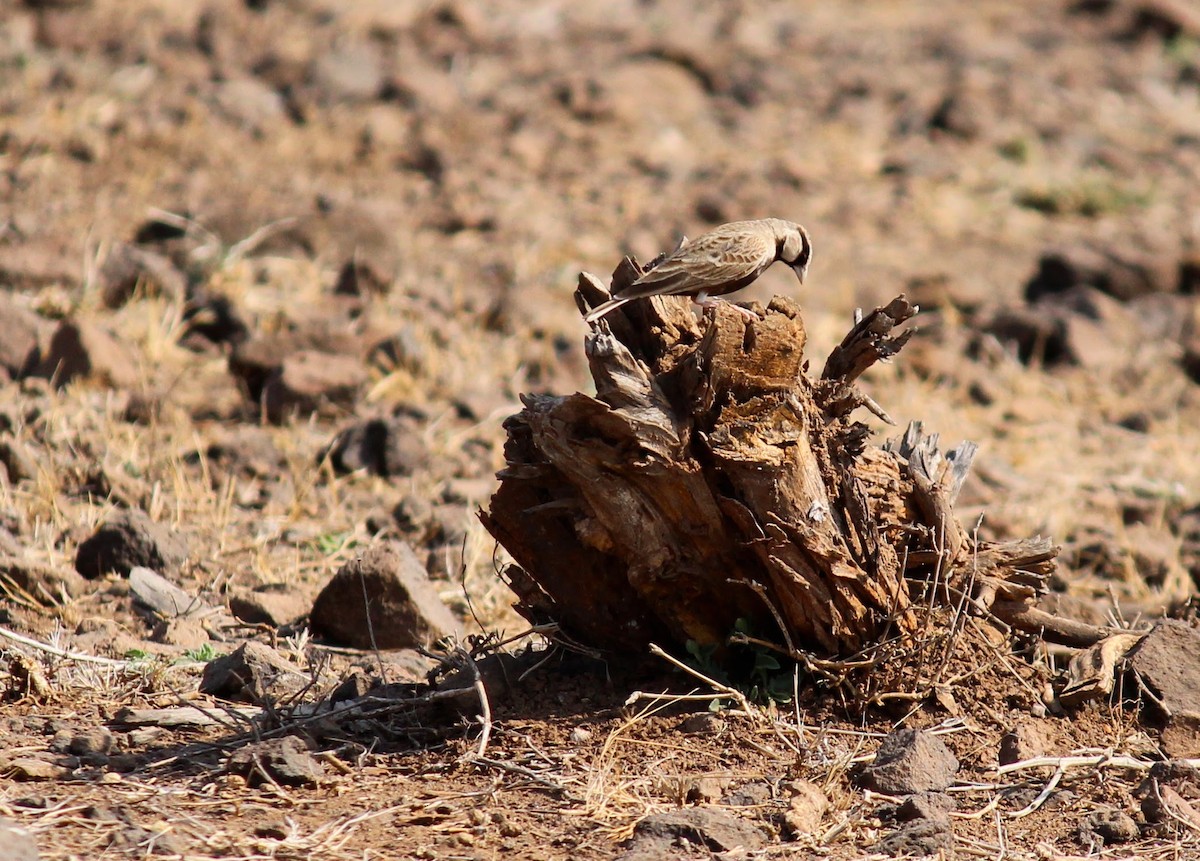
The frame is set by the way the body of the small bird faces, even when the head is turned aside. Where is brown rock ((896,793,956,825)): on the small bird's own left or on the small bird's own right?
on the small bird's own right

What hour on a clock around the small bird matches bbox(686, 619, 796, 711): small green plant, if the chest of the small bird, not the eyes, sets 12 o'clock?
The small green plant is roughly at 3 o'clock from the small bird.

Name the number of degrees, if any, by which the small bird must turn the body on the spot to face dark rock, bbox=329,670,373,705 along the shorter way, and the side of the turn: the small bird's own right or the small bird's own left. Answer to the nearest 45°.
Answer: approximately 135° to the small bird's own right

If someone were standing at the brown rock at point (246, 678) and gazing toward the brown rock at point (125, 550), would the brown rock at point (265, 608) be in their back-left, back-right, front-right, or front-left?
front-right

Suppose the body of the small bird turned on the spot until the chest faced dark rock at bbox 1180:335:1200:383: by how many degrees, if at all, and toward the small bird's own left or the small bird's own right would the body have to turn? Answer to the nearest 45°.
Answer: approximately 45° to the small bird's own left

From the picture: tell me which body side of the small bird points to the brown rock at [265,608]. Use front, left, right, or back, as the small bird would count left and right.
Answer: back

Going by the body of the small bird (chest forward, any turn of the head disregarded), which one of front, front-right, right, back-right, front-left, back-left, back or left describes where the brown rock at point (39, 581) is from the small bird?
back

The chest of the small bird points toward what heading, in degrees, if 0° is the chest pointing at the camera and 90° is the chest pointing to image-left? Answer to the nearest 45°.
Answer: approximately 270°

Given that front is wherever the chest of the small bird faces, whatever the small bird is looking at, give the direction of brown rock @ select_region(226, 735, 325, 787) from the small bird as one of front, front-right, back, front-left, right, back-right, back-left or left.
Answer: back-right

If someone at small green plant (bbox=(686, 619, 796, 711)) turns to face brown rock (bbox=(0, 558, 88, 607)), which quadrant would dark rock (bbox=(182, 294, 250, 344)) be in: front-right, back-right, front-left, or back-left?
front-right

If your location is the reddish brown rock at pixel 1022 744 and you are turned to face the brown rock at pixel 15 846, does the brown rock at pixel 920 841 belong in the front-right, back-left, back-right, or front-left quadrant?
front-left

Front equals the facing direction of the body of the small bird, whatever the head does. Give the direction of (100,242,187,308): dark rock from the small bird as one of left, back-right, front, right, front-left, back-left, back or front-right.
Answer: back-left

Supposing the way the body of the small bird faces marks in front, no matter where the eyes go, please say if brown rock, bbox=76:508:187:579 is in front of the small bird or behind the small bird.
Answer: behind

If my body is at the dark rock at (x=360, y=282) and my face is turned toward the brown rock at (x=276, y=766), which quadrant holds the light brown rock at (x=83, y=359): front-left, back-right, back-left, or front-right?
front-right
